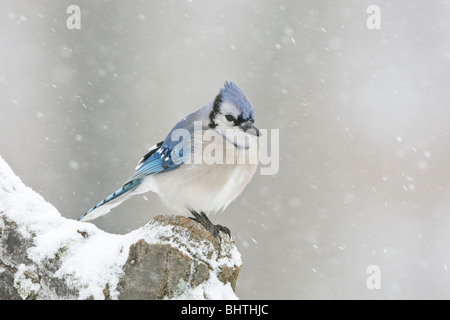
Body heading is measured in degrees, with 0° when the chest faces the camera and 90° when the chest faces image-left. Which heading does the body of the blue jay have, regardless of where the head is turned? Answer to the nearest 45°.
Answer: approximately 315°
